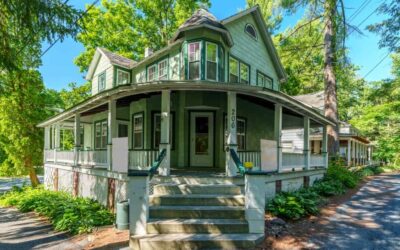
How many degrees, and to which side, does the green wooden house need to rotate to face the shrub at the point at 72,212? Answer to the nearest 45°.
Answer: approximately 45° to its right

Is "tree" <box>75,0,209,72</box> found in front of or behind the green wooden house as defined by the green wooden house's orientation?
behind

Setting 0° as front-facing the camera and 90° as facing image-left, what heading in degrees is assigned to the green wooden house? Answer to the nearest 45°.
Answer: approximately 0°

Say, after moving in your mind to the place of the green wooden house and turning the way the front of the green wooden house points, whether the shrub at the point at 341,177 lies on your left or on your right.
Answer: on your left
